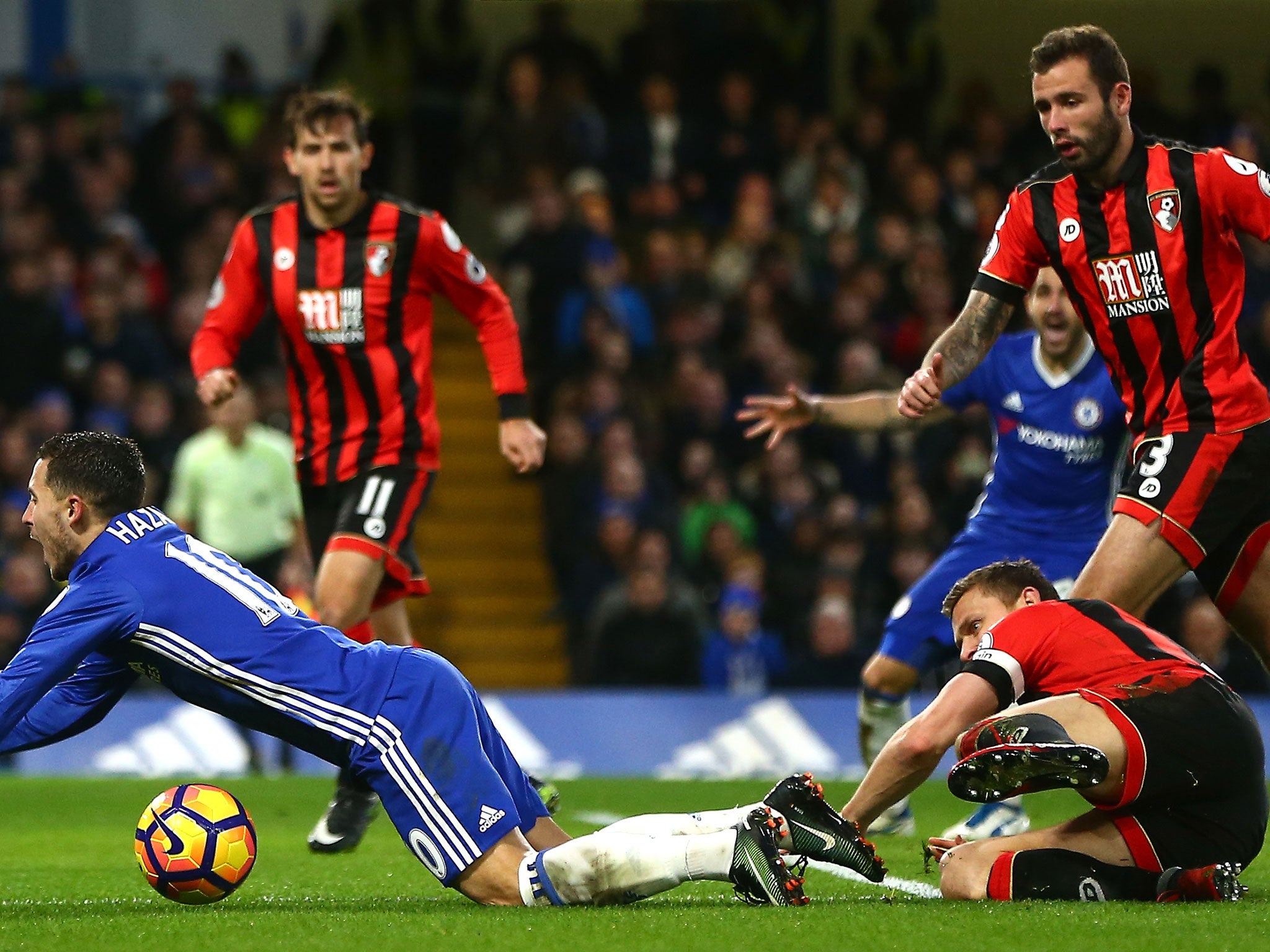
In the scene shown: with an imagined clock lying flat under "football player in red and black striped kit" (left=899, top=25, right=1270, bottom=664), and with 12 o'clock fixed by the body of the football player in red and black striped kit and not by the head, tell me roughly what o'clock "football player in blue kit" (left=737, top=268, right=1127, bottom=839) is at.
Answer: The football player in blue kit is roughly at 4 o'clock from the football player in red and black striped kit.

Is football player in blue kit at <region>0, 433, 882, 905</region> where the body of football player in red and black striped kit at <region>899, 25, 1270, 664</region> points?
yes

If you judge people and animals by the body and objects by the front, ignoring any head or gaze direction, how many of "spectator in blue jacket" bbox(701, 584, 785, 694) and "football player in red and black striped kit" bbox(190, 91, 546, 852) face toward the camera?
2

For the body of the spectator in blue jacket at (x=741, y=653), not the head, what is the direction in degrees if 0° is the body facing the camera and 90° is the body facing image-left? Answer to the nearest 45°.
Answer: approximately 0°

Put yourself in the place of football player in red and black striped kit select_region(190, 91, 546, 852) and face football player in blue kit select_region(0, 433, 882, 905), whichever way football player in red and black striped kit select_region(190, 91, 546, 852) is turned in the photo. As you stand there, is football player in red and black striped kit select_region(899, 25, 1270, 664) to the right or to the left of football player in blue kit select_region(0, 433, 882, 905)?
left

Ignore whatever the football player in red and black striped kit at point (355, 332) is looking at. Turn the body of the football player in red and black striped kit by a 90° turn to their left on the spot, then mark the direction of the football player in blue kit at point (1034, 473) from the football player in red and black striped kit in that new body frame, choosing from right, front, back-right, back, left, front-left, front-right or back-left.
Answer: front

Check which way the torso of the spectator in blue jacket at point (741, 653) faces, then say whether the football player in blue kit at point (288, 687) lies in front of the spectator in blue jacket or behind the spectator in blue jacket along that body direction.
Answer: in front

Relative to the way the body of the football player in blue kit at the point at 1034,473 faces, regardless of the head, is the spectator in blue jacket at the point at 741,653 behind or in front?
behind

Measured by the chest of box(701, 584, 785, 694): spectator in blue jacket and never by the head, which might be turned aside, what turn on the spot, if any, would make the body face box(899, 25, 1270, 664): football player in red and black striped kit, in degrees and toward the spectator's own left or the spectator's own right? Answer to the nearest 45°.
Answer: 0° — they already face them

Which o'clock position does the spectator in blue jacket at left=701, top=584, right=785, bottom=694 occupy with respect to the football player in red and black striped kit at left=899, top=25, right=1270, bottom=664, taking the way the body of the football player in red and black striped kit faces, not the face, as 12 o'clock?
The spectator in blue jacket is roughly at 4 o'clock from the football player in red and black striped kit.

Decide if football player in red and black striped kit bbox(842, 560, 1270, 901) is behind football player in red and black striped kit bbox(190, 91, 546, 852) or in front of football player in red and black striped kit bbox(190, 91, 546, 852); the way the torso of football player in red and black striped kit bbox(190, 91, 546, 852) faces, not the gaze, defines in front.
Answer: in front
